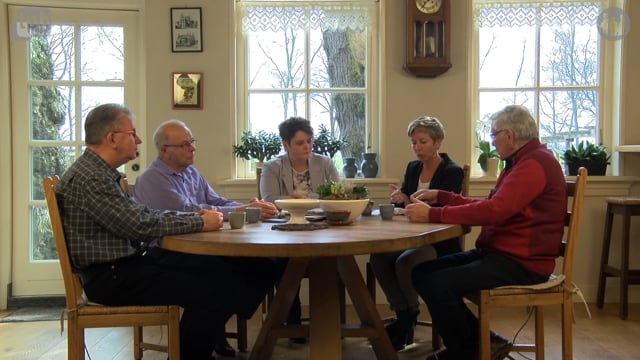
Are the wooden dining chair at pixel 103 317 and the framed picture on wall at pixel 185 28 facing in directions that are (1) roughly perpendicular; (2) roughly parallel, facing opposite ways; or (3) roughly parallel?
roughly perpendicular

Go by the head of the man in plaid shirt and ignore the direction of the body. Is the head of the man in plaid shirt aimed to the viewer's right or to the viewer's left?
to the viewer's right

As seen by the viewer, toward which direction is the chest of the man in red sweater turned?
to the viewer's left

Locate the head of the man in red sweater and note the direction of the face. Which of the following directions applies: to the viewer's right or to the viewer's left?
to the viewer's left

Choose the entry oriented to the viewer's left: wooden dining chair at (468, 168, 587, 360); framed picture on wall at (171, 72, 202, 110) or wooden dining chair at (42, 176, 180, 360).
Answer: wooden dining chair at (468, 168, 587, 360)

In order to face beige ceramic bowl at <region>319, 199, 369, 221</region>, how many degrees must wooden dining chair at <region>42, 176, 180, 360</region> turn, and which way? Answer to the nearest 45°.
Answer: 0° — it already faces it

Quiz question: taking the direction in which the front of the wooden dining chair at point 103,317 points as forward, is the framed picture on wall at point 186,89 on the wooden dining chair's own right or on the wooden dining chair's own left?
on the wooden dining chair's own left

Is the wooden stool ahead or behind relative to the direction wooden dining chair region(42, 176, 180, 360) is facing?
ahead

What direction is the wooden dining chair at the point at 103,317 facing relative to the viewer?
to the viewer's right

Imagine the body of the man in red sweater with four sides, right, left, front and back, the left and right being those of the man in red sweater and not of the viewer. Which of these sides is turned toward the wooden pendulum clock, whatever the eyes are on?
right
